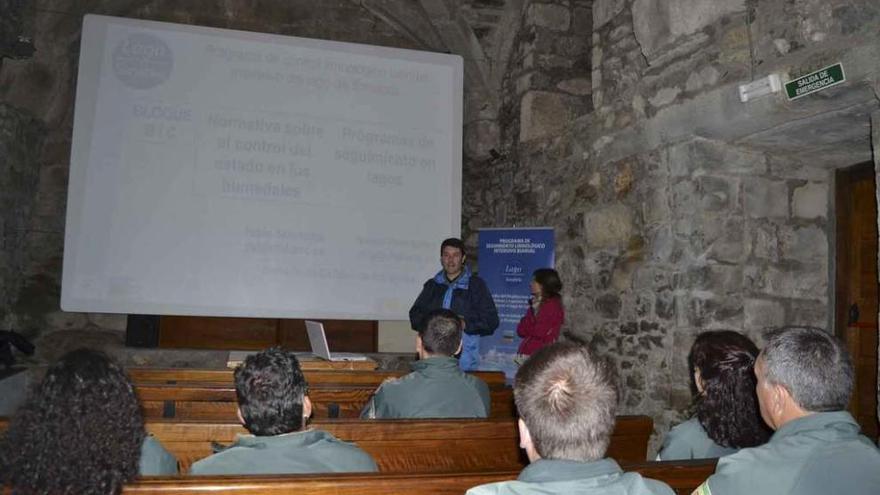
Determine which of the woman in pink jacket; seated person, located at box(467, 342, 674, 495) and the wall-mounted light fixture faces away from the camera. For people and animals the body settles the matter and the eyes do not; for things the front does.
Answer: the seated person

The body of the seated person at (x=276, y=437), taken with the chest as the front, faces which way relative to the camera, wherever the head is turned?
away from the camera

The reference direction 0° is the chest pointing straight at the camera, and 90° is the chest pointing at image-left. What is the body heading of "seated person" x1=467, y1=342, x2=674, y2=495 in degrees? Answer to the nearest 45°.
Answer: approximately 180°

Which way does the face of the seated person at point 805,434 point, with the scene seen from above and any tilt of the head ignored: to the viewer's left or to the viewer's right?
to the viewer's left

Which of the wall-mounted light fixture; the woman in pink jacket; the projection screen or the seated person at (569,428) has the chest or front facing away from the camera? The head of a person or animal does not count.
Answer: the seated person

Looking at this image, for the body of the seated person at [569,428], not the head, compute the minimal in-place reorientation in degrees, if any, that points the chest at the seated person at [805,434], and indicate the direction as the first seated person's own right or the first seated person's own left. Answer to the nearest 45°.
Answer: approximately 45° to the first seated person's own right

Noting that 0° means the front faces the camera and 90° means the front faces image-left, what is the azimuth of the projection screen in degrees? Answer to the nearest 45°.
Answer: approximately 315°
